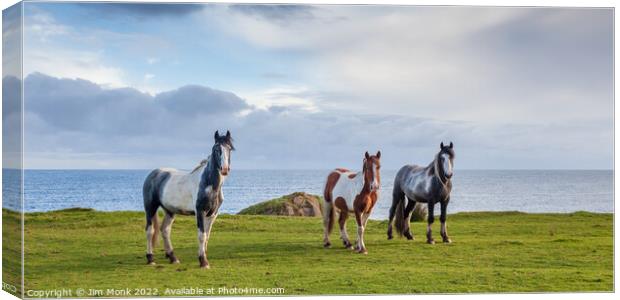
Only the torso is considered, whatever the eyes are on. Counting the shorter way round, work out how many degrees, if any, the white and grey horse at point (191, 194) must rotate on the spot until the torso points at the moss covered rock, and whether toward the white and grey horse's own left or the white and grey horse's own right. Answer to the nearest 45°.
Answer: approximately 90° to the white and grey horse's own left

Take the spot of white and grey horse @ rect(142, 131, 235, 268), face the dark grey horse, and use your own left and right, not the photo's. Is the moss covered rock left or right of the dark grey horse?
left

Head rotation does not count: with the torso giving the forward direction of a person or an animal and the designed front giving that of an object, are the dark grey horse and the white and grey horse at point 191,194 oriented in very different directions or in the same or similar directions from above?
same or similar directions

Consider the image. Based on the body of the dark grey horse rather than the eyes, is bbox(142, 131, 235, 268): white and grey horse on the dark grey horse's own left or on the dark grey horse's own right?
on the dark grey horse's own right

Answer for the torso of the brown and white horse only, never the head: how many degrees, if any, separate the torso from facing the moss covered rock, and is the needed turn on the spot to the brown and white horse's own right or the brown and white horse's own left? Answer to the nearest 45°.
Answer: approximately 180°

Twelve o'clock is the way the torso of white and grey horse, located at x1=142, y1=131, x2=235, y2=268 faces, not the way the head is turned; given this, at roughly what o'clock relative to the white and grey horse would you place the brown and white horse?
The brown and white horse is roughly at 10 o'clock from the white and grey horse.

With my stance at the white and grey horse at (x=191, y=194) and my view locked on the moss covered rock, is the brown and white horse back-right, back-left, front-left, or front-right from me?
front-right

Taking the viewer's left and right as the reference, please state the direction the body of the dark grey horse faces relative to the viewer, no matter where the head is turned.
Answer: facing the viewer and to the right of the viewer

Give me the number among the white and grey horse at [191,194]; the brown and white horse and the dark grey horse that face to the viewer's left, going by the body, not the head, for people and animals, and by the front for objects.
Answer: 0

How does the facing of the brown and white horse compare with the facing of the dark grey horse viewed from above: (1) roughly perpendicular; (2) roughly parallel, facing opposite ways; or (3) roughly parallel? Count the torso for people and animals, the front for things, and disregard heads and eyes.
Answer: roughly parallel

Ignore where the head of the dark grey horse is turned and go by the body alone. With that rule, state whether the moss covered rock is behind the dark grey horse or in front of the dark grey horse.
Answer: behind

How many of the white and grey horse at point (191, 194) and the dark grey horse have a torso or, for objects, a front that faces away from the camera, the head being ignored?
0

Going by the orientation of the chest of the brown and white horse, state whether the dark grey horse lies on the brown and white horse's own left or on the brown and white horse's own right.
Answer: on the brown and white horse's own left

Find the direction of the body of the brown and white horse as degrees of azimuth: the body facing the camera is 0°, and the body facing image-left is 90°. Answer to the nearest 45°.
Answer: approximately 315°
